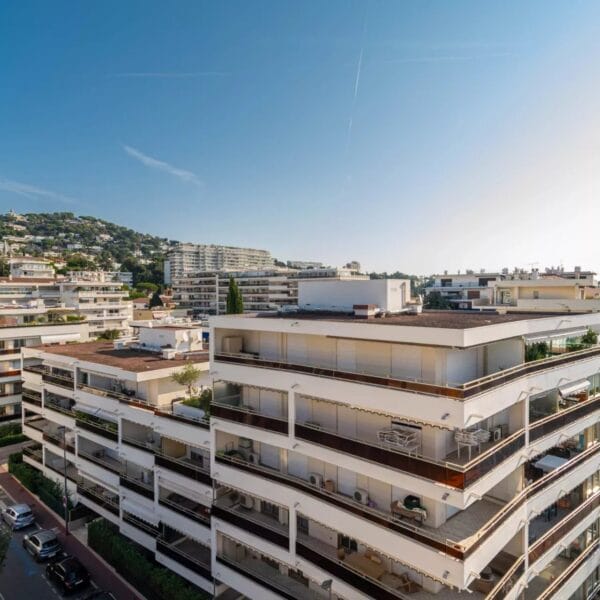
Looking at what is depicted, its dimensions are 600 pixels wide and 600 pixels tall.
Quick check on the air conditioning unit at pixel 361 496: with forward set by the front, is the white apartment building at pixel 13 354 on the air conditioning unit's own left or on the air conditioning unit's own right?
on the air conditioning unit's own right

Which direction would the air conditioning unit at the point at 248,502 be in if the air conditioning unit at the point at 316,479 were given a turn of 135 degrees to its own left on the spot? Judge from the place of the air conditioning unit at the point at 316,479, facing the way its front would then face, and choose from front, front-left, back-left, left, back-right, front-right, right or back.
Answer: back-left

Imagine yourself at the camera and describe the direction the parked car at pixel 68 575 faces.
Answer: facing away from the viewer and to the left of the viewer

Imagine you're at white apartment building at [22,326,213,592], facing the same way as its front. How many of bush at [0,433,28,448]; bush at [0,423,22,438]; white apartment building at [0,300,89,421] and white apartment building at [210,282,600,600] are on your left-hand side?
1

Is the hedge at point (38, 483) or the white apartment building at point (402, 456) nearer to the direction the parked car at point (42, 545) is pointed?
the hedge

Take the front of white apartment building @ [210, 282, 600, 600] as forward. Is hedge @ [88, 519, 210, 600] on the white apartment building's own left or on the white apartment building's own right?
on the white apartment building's own right

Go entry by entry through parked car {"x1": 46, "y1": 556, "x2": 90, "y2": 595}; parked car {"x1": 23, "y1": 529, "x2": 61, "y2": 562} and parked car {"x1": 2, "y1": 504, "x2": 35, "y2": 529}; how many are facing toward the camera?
0
